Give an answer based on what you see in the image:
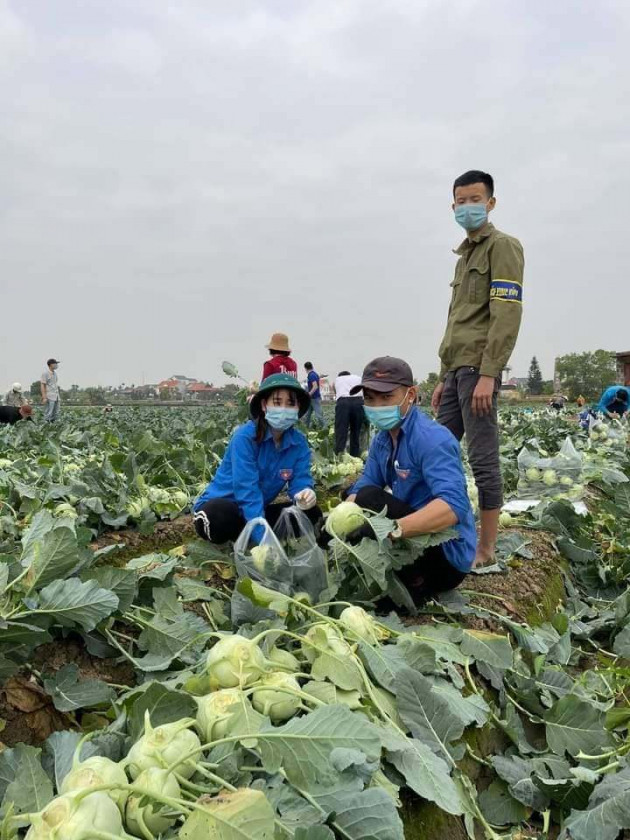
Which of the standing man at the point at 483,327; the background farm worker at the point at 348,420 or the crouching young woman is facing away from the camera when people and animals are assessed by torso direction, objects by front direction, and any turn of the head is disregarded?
the background farm worker

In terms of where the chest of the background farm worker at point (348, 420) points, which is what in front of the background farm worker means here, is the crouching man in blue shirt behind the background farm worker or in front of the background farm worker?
behind

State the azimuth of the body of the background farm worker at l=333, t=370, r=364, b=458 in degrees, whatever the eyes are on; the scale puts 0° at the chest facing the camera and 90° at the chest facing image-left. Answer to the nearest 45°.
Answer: approximately 180°

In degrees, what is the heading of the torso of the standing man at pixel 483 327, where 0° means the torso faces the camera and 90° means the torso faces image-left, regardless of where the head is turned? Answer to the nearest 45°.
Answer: approximately 45°

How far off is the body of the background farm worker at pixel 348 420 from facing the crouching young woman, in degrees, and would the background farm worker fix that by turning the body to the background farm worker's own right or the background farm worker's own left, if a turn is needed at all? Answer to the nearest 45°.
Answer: approximately 180°

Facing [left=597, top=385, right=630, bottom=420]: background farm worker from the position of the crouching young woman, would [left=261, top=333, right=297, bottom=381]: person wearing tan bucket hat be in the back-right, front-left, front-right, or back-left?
front-left

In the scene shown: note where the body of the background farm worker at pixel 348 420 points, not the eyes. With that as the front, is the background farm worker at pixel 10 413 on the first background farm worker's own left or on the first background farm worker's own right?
on the first background farm worker's own left

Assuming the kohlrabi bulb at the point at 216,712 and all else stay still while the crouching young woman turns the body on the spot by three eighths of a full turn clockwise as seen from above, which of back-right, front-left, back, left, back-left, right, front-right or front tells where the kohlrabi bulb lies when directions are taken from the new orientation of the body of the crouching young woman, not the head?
left

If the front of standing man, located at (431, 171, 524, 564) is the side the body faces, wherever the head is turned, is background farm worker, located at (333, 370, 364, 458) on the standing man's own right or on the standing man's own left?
on the standing man's own right

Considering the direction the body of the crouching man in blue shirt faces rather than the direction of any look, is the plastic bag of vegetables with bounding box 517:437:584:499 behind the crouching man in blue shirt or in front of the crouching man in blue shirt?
behind

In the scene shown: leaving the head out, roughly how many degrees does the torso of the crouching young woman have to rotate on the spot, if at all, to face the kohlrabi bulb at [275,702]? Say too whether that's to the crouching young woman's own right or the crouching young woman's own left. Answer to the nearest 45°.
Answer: approximately 45° to the crouching young woman's own right

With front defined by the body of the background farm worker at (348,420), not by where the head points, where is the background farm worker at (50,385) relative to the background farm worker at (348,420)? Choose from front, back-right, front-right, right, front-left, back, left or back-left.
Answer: front-left
